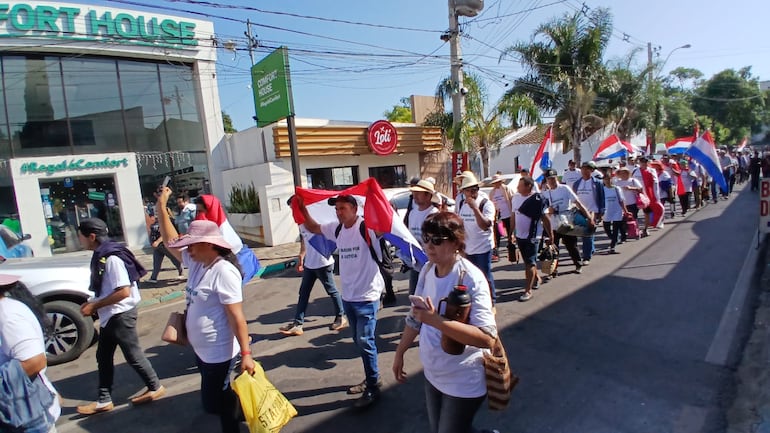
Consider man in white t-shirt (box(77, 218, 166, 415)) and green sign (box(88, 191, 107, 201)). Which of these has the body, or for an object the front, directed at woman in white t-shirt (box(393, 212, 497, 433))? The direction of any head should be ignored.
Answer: the green sign

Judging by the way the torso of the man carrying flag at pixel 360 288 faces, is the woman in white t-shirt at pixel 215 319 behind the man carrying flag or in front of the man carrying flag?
in front

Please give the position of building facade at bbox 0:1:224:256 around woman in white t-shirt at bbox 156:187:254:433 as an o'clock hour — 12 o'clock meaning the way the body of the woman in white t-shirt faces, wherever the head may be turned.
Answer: The building facade is roughly at 4 o'clock from the woman in white t-shirt.

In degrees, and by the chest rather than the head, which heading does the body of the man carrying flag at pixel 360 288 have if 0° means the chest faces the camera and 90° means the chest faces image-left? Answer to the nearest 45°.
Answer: approximately 45°

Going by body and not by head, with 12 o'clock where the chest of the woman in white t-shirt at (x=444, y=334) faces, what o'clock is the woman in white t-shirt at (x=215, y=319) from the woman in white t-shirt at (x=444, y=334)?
the woman in white t-shirt at (x=215, y=319) is roughly at 2 o'clock from the woman in white t-shirt at (x=444, y=334).

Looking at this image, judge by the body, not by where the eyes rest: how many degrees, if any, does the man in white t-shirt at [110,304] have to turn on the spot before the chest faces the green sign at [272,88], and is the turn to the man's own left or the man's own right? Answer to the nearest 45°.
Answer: approximately 135° to the man's own right

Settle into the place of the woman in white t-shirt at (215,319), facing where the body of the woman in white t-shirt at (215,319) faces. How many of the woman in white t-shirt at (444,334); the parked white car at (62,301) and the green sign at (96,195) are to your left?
1

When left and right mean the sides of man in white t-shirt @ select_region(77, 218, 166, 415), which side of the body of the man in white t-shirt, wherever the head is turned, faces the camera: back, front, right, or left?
left

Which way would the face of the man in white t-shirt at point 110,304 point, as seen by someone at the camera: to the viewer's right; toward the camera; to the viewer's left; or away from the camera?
to the viewer's left

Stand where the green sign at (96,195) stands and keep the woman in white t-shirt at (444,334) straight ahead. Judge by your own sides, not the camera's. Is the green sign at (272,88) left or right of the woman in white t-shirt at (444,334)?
left

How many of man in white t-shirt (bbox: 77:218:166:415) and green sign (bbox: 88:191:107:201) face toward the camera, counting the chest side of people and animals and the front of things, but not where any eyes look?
1

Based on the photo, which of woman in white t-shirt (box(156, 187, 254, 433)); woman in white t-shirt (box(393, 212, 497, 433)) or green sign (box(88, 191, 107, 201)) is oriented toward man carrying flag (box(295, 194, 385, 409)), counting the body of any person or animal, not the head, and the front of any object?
the green sign

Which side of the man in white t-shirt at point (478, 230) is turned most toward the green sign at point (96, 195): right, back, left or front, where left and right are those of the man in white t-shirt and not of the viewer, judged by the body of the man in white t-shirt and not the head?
right

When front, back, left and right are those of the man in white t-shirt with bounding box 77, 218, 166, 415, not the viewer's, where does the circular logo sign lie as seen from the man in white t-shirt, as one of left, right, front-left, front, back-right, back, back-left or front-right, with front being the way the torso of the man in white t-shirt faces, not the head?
back-right

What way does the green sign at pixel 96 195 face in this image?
toward the camera

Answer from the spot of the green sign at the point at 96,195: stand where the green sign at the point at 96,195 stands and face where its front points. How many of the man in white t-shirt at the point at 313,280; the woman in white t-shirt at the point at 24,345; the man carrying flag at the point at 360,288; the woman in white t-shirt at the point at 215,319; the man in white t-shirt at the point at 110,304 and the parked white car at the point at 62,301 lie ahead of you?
6

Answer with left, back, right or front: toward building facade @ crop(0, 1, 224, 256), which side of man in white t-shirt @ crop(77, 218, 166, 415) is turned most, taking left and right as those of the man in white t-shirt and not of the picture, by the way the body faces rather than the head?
right

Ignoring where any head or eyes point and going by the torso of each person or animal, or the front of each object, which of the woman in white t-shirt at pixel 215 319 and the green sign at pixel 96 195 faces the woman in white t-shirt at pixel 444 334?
the green sign
